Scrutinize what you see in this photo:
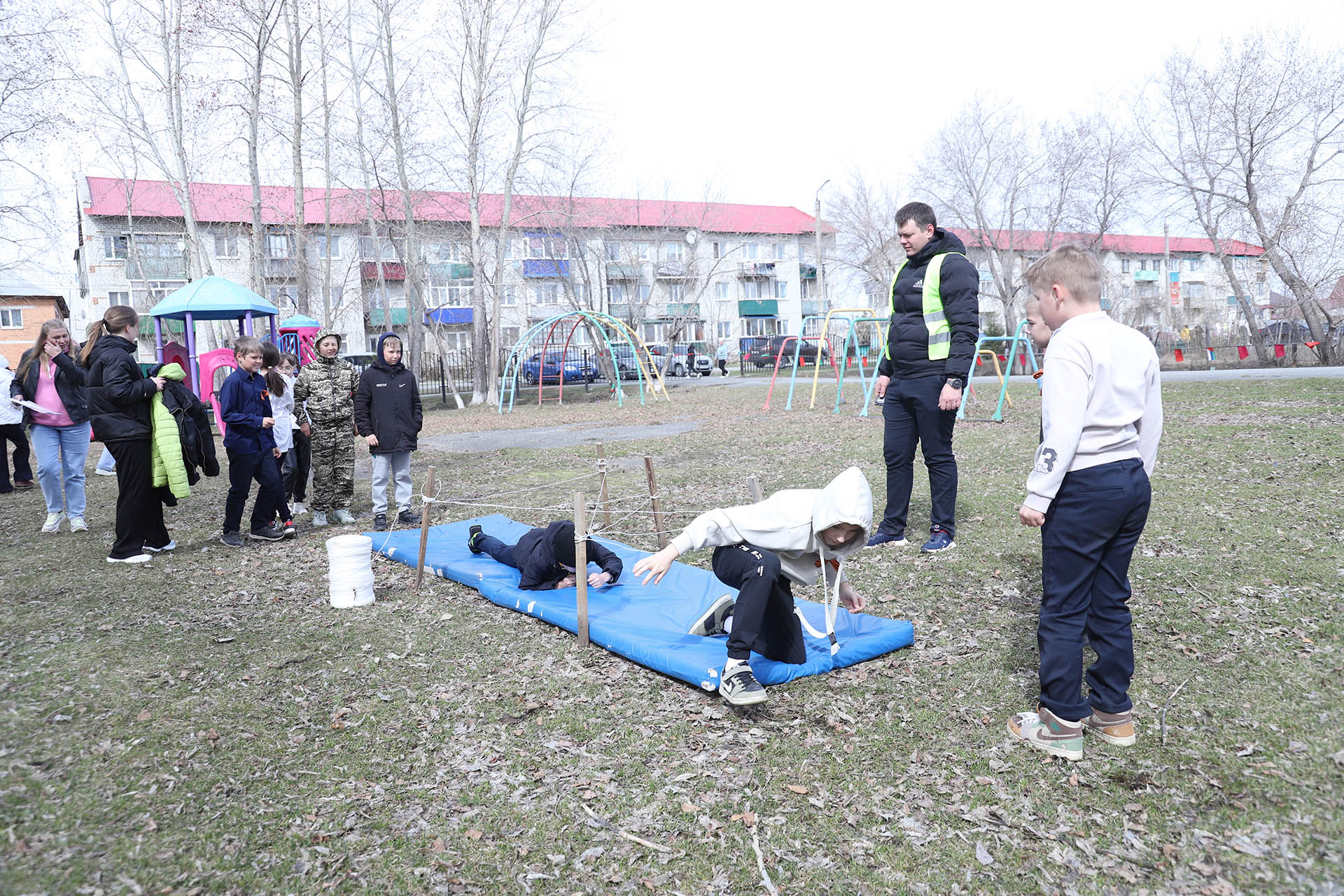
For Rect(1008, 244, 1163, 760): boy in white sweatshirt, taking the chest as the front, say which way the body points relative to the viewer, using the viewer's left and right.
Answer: facing away from the viewer and to the left of the viewer

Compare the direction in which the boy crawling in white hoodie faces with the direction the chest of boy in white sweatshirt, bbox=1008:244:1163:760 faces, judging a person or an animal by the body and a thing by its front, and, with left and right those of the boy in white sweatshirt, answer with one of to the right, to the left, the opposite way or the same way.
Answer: the opposite way

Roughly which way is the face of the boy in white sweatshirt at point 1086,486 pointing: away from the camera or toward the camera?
away from the camera

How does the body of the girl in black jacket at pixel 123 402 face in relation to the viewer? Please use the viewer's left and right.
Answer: facing to the right of the viewer

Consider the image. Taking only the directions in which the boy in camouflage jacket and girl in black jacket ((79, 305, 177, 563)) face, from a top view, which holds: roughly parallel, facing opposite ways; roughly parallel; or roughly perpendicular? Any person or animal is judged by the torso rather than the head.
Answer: roughly perpendicular

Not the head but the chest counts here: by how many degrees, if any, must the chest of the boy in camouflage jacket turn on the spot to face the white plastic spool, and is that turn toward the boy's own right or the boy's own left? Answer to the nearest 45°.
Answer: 0° — they already face it

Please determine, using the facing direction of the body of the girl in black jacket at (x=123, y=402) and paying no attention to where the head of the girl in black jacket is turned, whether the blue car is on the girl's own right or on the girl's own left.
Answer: on the girl's own left

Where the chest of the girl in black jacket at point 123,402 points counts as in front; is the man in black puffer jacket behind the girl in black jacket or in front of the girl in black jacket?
in front

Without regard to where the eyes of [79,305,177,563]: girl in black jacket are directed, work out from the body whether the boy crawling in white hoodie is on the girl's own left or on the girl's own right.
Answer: on the girl's own right

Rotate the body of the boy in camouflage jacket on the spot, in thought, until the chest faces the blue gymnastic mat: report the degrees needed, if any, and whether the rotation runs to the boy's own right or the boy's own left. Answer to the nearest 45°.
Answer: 0° — they already face it
